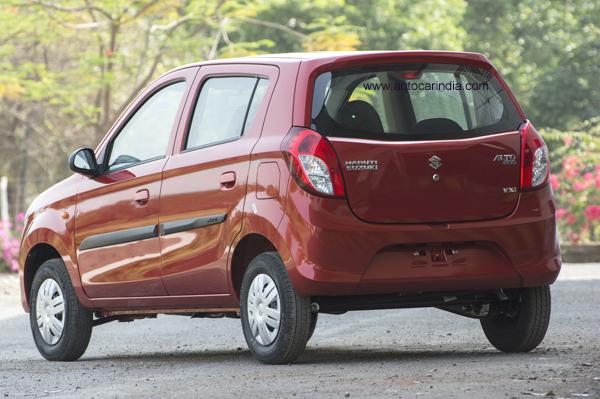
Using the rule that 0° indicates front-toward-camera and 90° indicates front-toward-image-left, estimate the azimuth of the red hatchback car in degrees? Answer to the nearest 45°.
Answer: approximately 135°

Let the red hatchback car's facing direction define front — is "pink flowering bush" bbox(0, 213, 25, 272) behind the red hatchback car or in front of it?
in front

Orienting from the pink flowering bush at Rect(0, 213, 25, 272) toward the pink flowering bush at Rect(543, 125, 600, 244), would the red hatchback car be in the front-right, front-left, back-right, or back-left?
front-right

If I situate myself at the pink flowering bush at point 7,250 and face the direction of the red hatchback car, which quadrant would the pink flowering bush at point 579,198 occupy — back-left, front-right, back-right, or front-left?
front-left

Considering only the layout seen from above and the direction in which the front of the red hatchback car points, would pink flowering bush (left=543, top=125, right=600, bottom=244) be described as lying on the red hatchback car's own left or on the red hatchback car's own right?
on the red hatchback car's own right
